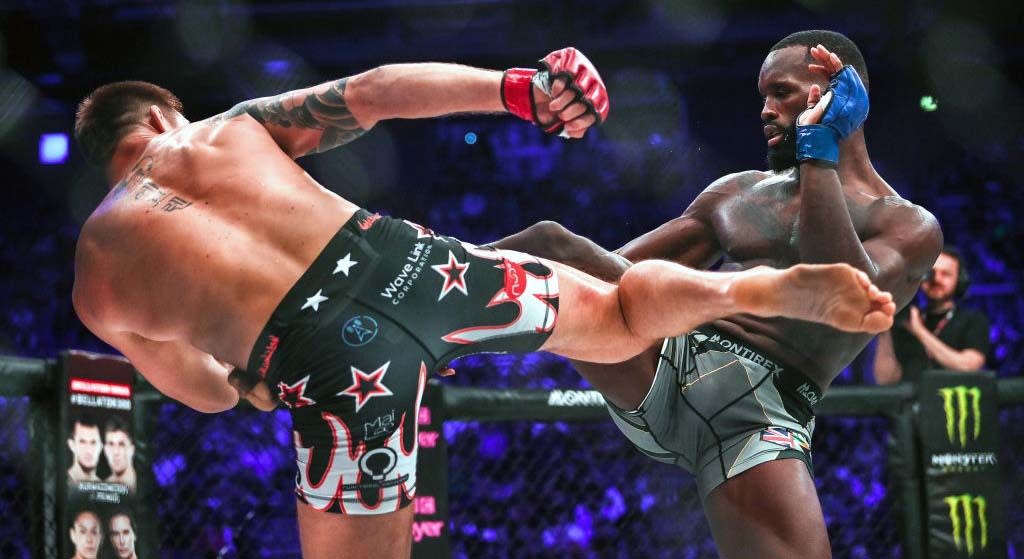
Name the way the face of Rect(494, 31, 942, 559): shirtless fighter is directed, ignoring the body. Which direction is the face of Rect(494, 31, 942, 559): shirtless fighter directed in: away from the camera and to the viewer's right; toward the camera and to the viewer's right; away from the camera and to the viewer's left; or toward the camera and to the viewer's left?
toward the camera and to the viewer's left

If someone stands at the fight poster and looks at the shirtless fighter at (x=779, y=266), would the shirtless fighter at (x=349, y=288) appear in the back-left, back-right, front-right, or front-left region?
front-right

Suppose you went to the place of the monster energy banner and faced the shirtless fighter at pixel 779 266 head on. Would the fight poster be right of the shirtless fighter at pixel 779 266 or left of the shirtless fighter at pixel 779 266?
right

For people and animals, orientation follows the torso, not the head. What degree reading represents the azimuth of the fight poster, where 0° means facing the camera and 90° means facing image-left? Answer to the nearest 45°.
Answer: approximately 0°

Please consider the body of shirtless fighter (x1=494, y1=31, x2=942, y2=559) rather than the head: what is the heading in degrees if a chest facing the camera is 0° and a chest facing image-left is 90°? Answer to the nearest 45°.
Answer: approximately 45°

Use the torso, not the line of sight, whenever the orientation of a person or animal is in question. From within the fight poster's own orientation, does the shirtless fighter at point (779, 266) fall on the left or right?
on its left

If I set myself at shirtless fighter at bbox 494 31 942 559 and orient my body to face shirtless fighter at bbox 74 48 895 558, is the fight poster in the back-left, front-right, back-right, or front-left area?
front-right

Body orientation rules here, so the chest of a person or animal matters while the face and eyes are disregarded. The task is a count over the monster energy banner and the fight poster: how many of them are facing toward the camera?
2

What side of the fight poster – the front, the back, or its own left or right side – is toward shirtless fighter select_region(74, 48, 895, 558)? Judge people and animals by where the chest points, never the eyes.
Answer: front

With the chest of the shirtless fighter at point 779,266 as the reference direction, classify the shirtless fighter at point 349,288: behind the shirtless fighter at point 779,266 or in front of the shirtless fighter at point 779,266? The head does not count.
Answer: in front

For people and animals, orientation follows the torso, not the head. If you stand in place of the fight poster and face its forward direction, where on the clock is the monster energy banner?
The monster energy banner is roughly at 9 o'clock from the fight poster.

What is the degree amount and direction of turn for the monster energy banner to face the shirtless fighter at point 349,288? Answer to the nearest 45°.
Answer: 0° — it already faces them

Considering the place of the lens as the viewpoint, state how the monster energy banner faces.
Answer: facing the viewer

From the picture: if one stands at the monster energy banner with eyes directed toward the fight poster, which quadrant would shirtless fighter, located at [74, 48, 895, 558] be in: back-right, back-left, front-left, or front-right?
front-left
